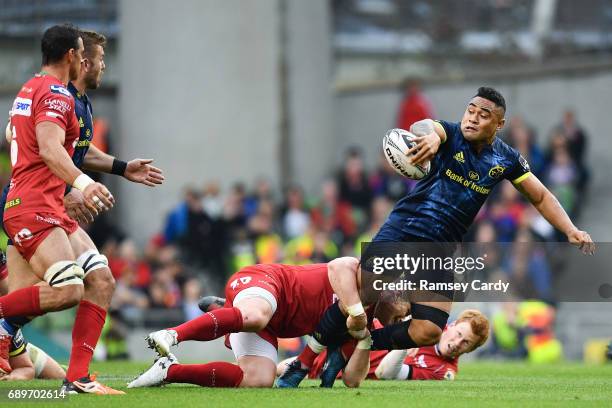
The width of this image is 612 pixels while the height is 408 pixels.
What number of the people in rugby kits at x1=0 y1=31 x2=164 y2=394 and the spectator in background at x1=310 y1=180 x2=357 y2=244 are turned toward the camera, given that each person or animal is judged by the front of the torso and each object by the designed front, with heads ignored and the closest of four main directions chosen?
1

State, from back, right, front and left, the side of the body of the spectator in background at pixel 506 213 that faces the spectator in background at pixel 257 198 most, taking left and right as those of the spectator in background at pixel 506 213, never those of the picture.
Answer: right

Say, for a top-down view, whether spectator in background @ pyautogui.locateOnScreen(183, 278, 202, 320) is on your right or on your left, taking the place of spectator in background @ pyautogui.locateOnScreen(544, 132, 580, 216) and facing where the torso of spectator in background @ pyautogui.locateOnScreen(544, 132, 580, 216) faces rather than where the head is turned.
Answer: on your right

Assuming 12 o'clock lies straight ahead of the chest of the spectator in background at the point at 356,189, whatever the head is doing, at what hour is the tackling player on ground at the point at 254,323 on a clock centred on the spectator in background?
The tackling player on ground is roughly at 12 o'clock from the spectator in background.

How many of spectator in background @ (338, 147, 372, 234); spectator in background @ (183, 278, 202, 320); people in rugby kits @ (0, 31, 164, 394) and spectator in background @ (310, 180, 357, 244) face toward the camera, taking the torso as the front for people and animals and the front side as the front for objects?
3

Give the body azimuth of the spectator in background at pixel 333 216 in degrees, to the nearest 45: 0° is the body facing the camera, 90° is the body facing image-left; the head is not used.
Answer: approximately 0°

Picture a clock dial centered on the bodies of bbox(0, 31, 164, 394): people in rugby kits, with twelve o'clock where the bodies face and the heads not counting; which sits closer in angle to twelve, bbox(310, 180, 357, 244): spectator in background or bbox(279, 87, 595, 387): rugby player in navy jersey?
the rugby player in navy jersey

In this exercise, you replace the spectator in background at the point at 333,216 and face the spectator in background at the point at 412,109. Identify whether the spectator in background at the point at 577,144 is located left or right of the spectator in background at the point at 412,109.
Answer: right

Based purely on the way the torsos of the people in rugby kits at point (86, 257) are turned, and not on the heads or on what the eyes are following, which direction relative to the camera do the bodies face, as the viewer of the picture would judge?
to the viewer's right

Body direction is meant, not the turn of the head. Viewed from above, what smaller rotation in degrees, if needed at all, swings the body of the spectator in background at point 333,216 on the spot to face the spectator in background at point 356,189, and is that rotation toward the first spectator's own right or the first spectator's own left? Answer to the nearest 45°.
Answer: approximately 135° to the first spectator's own left

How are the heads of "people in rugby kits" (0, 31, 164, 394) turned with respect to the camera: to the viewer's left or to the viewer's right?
to the viewer's right

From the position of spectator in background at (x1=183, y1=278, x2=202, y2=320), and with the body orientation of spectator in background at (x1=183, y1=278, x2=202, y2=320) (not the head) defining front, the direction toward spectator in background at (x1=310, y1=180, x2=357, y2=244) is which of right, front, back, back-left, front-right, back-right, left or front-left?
back-left
